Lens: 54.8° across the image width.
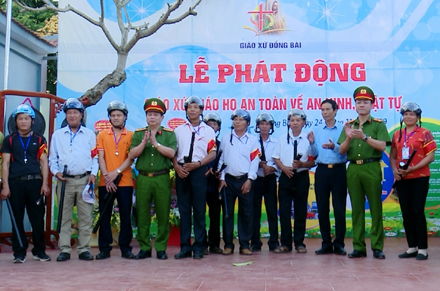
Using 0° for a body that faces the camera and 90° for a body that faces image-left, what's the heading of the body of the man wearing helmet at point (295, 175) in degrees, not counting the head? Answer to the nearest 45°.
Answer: approximately 0°

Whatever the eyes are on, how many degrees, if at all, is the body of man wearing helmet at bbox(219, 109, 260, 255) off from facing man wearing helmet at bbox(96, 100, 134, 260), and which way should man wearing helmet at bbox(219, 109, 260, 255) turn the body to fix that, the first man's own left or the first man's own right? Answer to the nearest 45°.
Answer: approximately 90° to the first man's own right

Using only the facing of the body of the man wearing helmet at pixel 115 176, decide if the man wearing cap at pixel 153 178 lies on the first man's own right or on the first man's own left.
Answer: on the first man's own left

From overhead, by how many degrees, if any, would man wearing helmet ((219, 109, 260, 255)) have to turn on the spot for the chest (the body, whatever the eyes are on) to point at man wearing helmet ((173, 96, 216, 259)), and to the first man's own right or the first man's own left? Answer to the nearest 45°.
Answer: approximately 45° to the first man's own right
